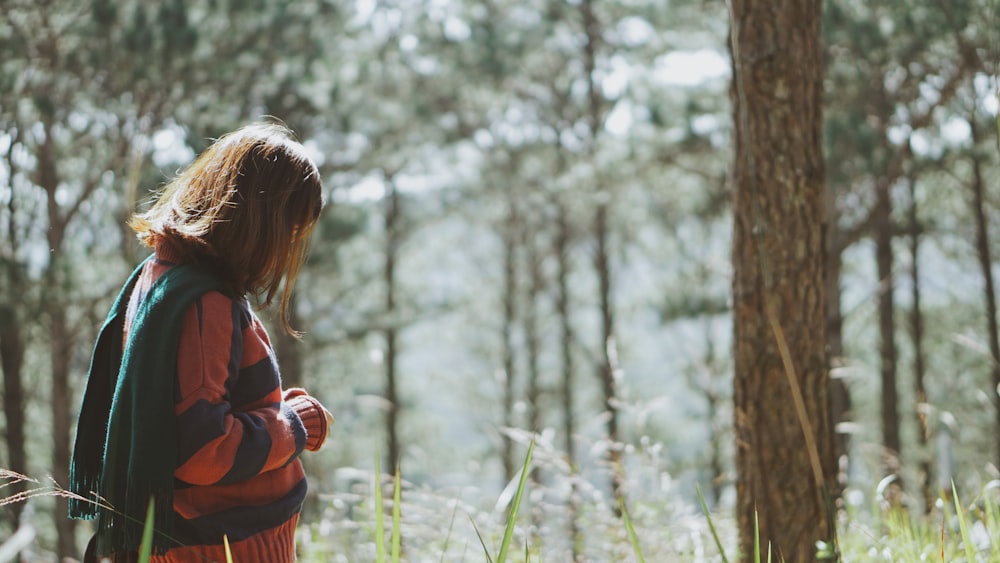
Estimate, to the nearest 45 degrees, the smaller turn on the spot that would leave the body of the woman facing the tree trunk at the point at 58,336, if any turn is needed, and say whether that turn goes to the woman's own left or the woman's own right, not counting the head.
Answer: approximately 90° to the woman's own left

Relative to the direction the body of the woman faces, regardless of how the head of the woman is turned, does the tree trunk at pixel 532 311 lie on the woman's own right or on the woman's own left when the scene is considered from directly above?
on the woman's own left

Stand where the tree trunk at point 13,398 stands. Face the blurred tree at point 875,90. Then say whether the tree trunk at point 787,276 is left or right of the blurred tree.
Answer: right

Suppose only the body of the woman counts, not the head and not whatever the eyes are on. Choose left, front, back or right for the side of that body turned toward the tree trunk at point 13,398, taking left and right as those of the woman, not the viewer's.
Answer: left

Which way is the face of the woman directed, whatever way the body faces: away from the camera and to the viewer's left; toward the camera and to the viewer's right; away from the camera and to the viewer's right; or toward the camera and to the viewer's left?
away from the camera and to the viewer's right

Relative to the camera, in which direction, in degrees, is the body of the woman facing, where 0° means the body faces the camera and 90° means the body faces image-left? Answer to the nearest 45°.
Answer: approximately 270°
